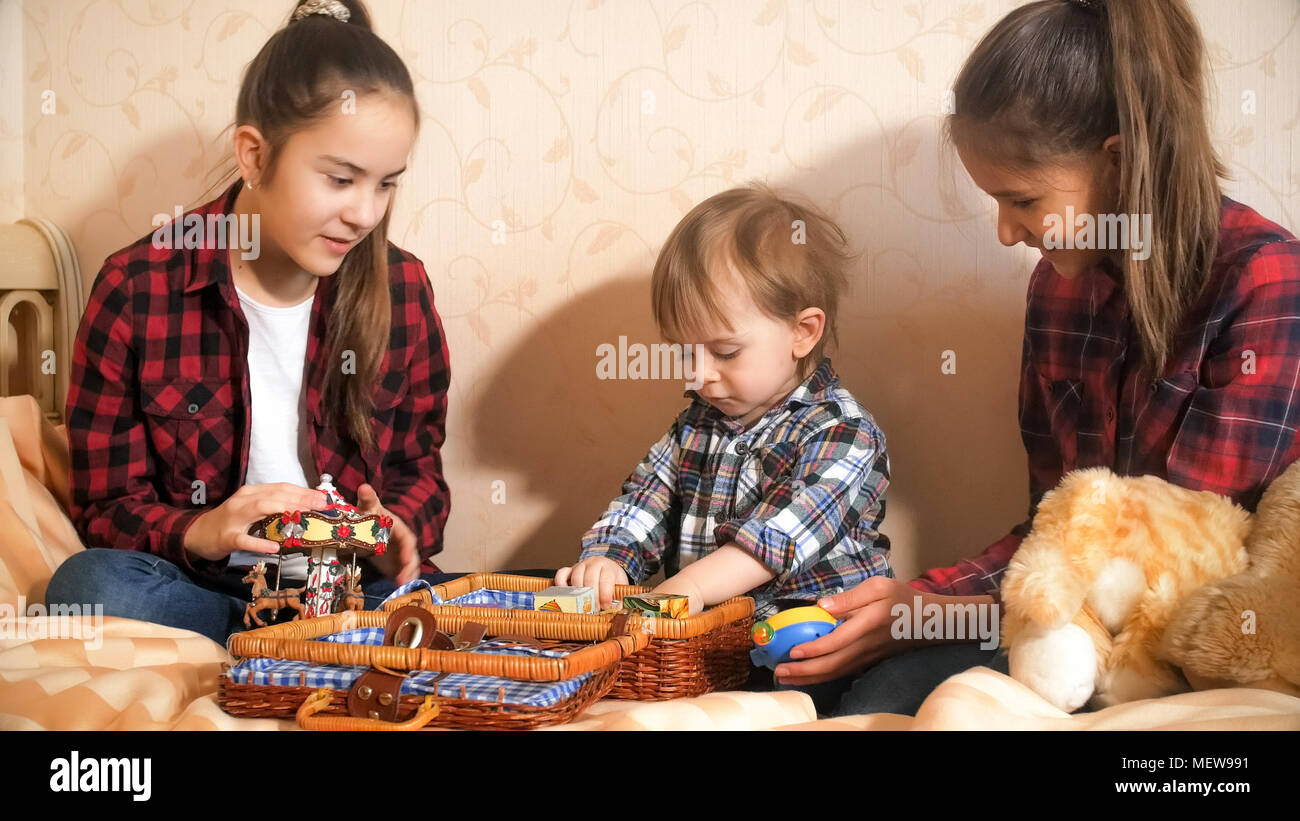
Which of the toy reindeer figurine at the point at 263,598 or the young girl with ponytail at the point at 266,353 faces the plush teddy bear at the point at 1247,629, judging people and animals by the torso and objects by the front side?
the young girl with ponytail

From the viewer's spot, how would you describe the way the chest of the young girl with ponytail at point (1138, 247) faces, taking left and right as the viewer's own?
facing the viewer and to the left of the viewer

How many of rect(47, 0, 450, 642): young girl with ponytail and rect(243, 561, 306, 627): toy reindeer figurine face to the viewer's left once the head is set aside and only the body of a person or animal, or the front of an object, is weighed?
1

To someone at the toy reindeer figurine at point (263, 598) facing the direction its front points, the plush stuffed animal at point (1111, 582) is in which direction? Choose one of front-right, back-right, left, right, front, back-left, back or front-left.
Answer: back-left

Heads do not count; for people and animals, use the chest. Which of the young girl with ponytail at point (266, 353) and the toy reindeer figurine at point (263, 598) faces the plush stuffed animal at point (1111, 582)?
the young girl with ponytail

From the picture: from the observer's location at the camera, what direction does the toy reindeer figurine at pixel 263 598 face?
facing to the left of the viewer

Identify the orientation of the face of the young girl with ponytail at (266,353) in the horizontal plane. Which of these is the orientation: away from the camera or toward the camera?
toward the camera

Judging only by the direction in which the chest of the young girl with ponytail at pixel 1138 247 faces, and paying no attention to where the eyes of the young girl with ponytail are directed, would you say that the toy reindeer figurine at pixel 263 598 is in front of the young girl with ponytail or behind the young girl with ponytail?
in front

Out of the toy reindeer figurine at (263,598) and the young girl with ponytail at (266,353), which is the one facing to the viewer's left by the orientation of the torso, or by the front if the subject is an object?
the toy reindeer figurine

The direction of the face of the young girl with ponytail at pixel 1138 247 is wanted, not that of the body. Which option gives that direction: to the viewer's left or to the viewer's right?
to the viewer's left

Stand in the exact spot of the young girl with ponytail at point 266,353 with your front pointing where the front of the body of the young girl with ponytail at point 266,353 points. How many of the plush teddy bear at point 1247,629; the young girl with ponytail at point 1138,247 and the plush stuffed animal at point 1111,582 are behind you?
0
